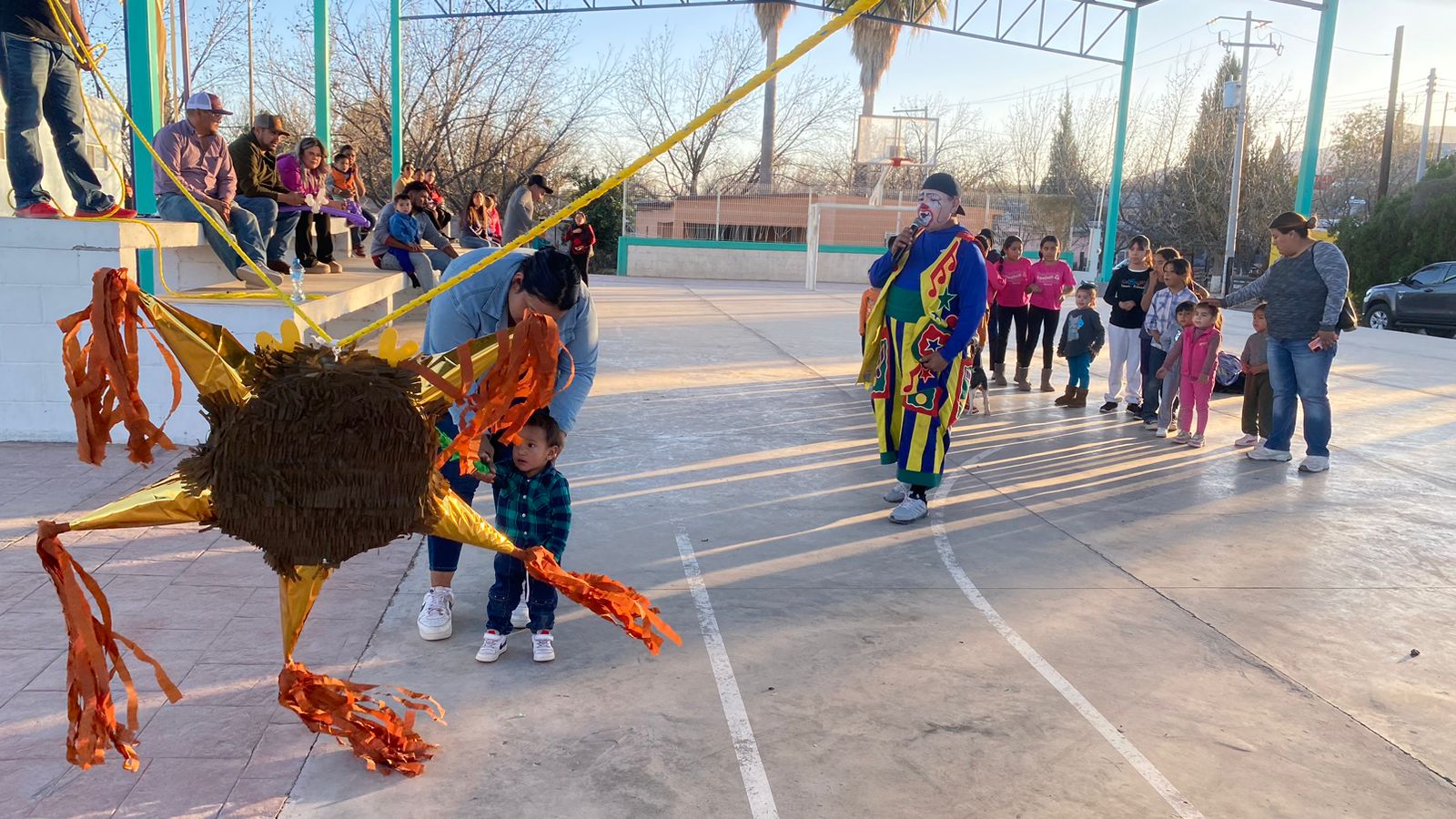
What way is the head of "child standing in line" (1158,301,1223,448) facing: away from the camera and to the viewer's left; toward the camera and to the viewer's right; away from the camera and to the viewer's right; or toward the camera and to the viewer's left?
toward the camera and to the viewer's left

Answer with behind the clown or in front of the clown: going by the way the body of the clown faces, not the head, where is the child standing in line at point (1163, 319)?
behind

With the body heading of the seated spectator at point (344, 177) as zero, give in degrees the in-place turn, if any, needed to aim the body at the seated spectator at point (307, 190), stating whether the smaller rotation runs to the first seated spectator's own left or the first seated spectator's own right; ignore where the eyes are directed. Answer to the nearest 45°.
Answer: approximately 45° to the first seated spectator's own right

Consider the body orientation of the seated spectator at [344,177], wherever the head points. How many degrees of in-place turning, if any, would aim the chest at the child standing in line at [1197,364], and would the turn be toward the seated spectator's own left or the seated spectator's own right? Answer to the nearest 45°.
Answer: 0° — they already face them

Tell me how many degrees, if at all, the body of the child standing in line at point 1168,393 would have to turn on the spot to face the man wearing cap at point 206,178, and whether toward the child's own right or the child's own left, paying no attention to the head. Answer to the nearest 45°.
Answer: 0° — they already face them

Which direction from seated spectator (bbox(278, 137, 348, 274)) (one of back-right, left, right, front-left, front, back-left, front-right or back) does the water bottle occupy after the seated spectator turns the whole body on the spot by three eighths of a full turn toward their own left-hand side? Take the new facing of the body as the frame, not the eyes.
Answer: back

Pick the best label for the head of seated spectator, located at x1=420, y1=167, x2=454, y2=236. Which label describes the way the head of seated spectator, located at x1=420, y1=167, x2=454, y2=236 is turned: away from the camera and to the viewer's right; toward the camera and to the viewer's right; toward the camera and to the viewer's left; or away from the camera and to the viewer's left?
toward the camera and to the viewer's right

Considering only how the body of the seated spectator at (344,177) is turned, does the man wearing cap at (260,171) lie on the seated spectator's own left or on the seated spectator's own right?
on the seated spectator's own right

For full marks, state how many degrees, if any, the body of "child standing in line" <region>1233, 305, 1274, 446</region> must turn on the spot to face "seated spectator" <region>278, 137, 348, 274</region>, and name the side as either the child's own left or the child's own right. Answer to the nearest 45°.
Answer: approximately 45° to the child's own right

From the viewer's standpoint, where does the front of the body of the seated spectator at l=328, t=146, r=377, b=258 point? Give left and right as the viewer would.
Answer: facing the viewer and to the right of the viewer

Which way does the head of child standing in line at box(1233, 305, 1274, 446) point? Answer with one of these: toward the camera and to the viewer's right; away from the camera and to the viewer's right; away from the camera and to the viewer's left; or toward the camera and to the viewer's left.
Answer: toward the camera and to the viewer's left

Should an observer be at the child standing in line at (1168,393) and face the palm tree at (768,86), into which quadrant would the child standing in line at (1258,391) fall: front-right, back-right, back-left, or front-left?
back-right

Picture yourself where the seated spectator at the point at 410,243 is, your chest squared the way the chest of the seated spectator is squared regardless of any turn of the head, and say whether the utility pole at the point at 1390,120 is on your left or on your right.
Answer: on your left

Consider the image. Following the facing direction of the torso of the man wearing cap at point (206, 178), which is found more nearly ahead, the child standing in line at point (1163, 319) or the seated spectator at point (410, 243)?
the child standing in line

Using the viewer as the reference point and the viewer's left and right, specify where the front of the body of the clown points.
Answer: facing the viewer and to the left of the viewer
